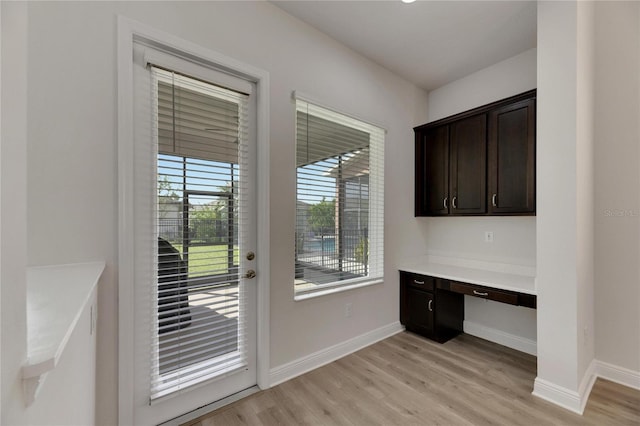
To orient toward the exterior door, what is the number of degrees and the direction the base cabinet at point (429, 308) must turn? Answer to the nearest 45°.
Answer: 0° — it already faces it

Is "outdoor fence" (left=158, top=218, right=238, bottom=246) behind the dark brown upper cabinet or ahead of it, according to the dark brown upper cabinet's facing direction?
ahead

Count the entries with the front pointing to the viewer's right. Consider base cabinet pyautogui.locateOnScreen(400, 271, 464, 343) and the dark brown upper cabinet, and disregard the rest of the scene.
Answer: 0

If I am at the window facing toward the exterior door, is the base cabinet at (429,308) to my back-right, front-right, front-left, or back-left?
back-left

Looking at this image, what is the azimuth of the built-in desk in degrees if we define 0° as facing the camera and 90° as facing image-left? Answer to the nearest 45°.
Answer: approximately 45°

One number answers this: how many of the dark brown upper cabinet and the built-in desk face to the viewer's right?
0
